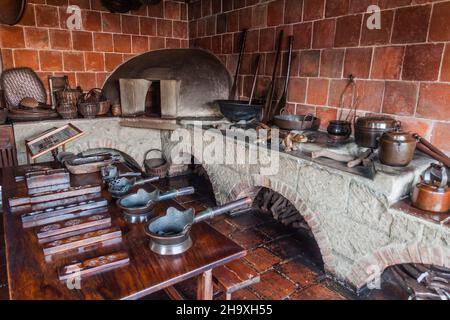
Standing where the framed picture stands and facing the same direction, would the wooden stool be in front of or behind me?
in front

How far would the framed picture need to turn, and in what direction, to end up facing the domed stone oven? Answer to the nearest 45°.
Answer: approximately 45° to its left

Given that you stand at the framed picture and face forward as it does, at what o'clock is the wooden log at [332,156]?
The wooden log is roughly at 11 o'clock from the framed picture.

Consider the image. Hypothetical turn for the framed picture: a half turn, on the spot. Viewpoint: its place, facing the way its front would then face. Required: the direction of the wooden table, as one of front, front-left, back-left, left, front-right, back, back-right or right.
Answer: back

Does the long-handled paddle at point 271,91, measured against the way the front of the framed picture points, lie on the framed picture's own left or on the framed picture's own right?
on the framed picture's own left

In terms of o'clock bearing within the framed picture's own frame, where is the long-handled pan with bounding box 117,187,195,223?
The long-handled pan is roughly at 12 o'clock from the framed picture.

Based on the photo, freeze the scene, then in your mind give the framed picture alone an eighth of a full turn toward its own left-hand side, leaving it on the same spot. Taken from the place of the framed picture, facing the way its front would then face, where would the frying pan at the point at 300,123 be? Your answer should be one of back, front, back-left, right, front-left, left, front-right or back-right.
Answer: front

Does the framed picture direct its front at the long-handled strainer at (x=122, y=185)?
yes

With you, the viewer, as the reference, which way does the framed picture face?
facing the viewer

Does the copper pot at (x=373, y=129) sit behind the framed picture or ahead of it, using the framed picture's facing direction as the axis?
ahead

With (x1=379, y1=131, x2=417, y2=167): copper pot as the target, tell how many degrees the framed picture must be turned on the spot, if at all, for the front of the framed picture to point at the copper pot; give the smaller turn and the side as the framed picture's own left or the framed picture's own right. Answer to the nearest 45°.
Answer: approximately 45° to the framed picture's own left

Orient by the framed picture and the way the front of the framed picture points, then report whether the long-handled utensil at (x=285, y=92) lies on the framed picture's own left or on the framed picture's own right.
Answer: on the framed picture's own left

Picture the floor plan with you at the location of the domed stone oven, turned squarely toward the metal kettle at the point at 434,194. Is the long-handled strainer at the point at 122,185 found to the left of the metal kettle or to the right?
right
